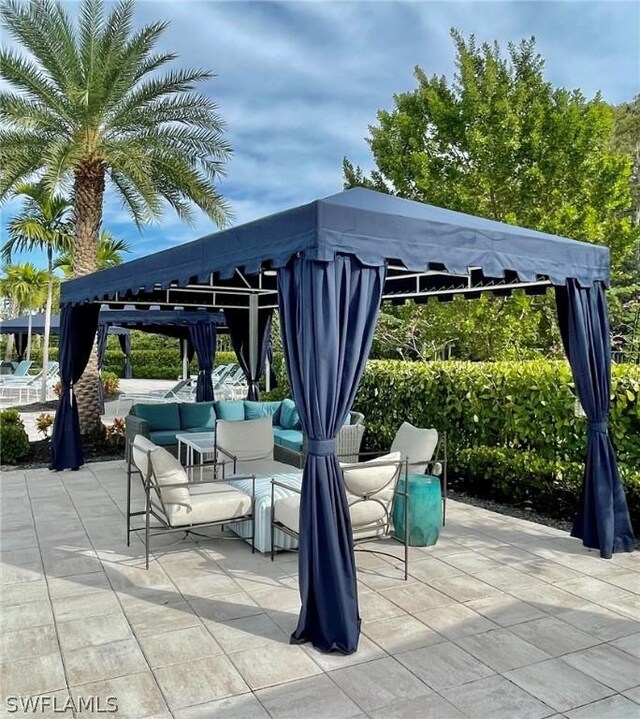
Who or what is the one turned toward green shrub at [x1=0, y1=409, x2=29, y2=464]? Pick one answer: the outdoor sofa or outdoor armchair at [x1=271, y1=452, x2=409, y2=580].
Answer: the outdoor armchair

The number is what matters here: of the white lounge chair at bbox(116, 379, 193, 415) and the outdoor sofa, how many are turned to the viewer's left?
1

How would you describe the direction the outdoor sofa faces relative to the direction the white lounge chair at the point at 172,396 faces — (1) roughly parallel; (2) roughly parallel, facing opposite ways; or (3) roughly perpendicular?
roughly perpendicular

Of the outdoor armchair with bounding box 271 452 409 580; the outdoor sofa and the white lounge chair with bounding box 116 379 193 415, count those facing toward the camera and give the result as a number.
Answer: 1

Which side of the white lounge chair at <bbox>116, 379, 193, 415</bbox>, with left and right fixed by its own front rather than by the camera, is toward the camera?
left

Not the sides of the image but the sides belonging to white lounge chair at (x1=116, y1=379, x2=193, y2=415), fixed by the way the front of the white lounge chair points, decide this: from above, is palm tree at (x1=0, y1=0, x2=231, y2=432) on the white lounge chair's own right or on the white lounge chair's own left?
on the white lounge chair's own left

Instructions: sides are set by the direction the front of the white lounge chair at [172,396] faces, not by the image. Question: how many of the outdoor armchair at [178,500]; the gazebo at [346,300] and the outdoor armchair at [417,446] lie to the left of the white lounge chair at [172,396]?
3

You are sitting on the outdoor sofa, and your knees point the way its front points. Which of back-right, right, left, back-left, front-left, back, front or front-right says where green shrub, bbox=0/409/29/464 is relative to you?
right

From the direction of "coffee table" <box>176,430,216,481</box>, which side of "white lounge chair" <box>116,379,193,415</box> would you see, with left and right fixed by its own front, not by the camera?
left

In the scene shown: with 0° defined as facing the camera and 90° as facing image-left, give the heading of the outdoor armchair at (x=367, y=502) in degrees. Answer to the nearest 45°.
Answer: approximately 135°

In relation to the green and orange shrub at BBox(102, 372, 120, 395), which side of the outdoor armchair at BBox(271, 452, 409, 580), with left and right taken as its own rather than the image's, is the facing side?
front

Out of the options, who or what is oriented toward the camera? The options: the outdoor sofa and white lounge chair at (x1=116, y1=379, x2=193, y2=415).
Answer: the outdoor sofa

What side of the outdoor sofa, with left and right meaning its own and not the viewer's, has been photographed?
front

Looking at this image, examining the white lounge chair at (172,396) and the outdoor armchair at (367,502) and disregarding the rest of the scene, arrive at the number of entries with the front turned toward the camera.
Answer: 0

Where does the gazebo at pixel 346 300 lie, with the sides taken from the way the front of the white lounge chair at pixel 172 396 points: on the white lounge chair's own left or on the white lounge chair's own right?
on the white lounge chair's own left
